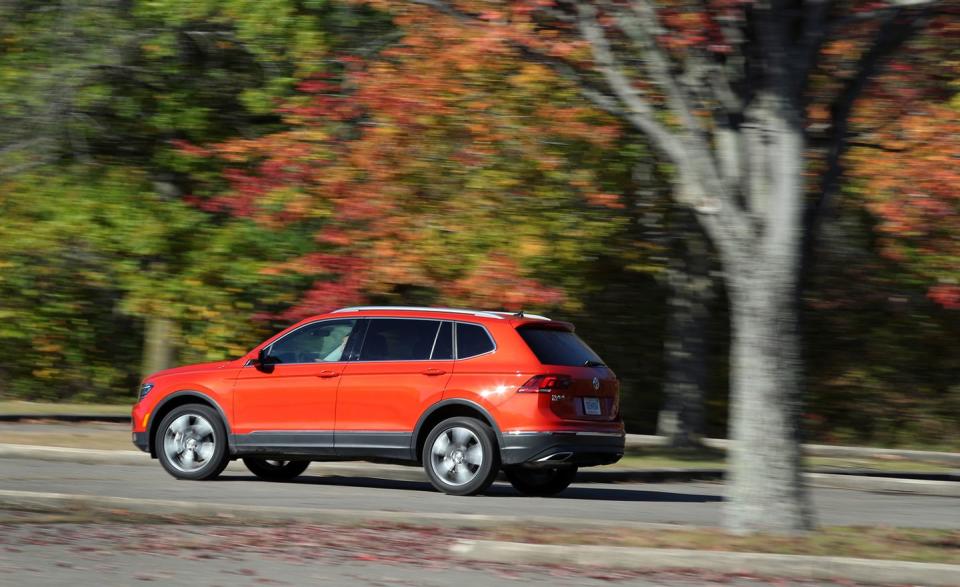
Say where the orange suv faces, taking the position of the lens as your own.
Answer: facing away from the viewer and to the left of the viewer

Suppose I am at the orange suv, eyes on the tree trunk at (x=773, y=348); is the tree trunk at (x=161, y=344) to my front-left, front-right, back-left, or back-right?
back-left

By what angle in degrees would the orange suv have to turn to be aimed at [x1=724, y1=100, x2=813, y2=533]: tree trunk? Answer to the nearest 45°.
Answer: approximately 180°
